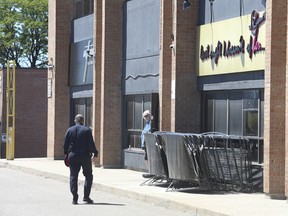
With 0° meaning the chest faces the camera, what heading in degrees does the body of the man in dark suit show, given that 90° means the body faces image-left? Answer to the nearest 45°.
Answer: approximately 180°

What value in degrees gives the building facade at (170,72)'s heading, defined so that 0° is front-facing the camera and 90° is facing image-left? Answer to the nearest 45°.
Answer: approximately 45°

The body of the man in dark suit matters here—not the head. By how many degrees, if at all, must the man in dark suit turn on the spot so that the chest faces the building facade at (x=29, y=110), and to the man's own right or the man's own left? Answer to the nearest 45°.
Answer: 0° — they already face it
